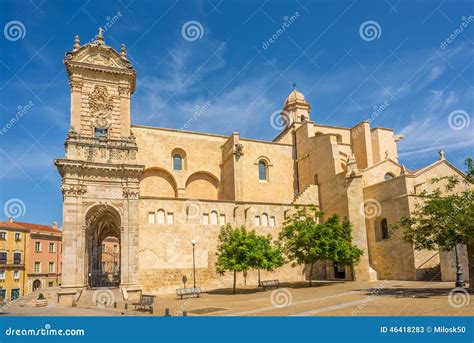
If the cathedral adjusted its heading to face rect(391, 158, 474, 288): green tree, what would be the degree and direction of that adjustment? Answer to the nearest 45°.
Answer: approximately 135° to its left
